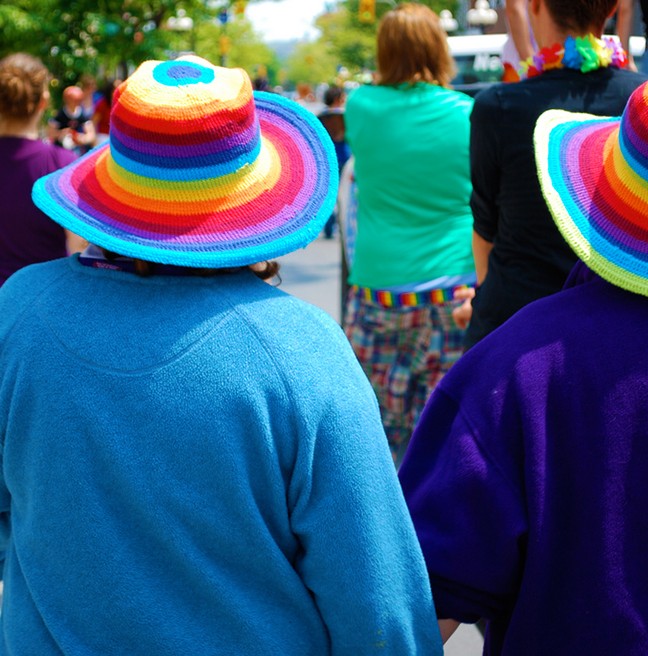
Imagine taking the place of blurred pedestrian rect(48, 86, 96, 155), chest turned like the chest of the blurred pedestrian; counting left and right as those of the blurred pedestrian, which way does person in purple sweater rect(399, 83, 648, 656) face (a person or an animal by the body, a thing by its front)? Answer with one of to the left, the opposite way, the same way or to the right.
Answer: the opposite way

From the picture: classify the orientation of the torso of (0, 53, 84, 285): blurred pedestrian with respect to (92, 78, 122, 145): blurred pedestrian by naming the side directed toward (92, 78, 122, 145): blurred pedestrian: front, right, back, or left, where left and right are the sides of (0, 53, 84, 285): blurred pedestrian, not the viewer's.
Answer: front

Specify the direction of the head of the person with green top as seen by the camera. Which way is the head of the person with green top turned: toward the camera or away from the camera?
away from the camera

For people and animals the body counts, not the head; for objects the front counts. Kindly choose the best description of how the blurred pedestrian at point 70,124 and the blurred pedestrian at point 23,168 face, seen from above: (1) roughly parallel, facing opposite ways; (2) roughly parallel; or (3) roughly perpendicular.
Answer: roughly parallel, facing opposite ways

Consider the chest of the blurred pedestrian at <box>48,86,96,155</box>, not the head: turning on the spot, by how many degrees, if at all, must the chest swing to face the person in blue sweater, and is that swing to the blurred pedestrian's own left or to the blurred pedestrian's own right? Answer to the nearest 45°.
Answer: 0° — they already face them

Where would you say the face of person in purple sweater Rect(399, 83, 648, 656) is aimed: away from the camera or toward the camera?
away from the camera

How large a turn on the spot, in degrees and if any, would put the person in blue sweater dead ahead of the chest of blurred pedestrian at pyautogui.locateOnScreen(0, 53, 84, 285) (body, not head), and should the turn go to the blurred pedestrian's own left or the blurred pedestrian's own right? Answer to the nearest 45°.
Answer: approximately 180°

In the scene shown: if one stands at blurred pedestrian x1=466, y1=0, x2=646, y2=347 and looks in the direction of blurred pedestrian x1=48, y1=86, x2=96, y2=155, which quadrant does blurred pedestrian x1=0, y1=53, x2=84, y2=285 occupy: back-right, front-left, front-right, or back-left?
front-left

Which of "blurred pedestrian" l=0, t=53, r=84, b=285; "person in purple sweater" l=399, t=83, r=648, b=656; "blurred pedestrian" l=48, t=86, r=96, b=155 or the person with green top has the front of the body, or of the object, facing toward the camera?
"blurred pedestrian" l=48, t=86, r=96, b=155

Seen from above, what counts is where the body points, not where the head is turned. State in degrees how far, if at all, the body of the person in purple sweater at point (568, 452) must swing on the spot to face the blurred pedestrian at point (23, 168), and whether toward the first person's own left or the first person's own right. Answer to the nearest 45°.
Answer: approximately 45° to the first person's own left

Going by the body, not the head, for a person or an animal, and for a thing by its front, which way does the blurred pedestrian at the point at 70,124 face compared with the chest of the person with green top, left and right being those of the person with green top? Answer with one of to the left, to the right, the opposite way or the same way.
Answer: the opposite way

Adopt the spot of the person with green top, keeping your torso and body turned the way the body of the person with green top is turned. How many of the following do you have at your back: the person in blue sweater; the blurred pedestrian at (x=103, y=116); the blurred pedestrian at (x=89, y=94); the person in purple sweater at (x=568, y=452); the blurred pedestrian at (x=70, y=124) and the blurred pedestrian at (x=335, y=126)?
2

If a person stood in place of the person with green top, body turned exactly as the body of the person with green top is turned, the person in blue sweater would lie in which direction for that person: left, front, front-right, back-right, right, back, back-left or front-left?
back

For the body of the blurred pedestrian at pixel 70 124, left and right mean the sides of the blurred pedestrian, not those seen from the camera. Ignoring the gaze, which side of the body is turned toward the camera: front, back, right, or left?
front

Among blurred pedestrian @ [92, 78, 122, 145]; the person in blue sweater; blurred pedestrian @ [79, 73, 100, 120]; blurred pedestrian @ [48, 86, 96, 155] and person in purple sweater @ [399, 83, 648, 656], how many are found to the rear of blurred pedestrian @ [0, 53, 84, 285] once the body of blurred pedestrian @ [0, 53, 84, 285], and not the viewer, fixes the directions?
2

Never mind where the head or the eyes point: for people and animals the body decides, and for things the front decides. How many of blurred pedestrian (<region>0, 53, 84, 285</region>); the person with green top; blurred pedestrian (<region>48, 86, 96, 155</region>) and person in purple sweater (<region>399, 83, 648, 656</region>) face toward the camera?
1

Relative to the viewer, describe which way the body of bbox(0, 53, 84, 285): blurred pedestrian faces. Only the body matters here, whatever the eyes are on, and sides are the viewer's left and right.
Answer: facing away from the viewer
